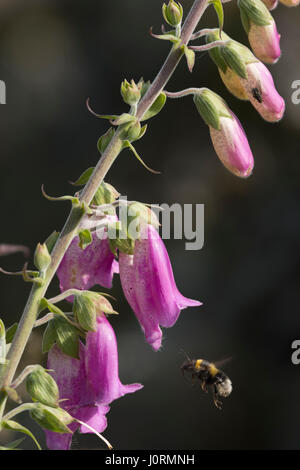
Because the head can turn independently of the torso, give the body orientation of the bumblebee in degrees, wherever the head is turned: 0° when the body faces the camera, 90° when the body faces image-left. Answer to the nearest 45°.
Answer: approximately 90°
